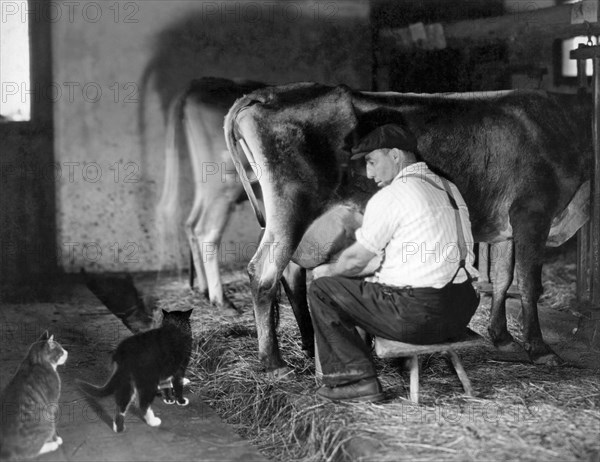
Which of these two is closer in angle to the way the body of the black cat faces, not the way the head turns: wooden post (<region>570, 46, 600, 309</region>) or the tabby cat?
the wooden post

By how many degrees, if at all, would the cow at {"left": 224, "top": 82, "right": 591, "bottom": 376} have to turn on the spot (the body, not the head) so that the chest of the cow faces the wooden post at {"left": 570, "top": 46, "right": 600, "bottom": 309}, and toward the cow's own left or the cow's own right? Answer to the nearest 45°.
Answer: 0° — it already faces it

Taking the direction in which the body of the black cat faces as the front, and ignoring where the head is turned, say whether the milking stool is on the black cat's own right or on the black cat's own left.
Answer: on the black cat's own right

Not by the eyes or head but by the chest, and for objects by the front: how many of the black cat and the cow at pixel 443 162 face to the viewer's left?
0

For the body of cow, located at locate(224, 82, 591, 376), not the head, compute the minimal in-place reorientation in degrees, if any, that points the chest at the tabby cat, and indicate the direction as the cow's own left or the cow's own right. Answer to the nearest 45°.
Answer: approximately 135° to the cow's own right

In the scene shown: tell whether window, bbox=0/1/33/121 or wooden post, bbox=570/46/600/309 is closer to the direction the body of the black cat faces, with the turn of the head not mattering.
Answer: the wooden post

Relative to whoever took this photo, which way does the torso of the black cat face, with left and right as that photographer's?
facing away from the viewer and to the right of the viewer

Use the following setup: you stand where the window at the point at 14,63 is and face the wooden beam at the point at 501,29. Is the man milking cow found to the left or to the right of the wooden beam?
right

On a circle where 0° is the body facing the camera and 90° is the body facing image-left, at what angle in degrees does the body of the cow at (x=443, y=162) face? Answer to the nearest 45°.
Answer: approximately 270°

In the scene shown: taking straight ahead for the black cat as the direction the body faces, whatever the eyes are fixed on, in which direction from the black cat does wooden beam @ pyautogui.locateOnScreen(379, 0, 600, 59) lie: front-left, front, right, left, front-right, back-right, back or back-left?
front
